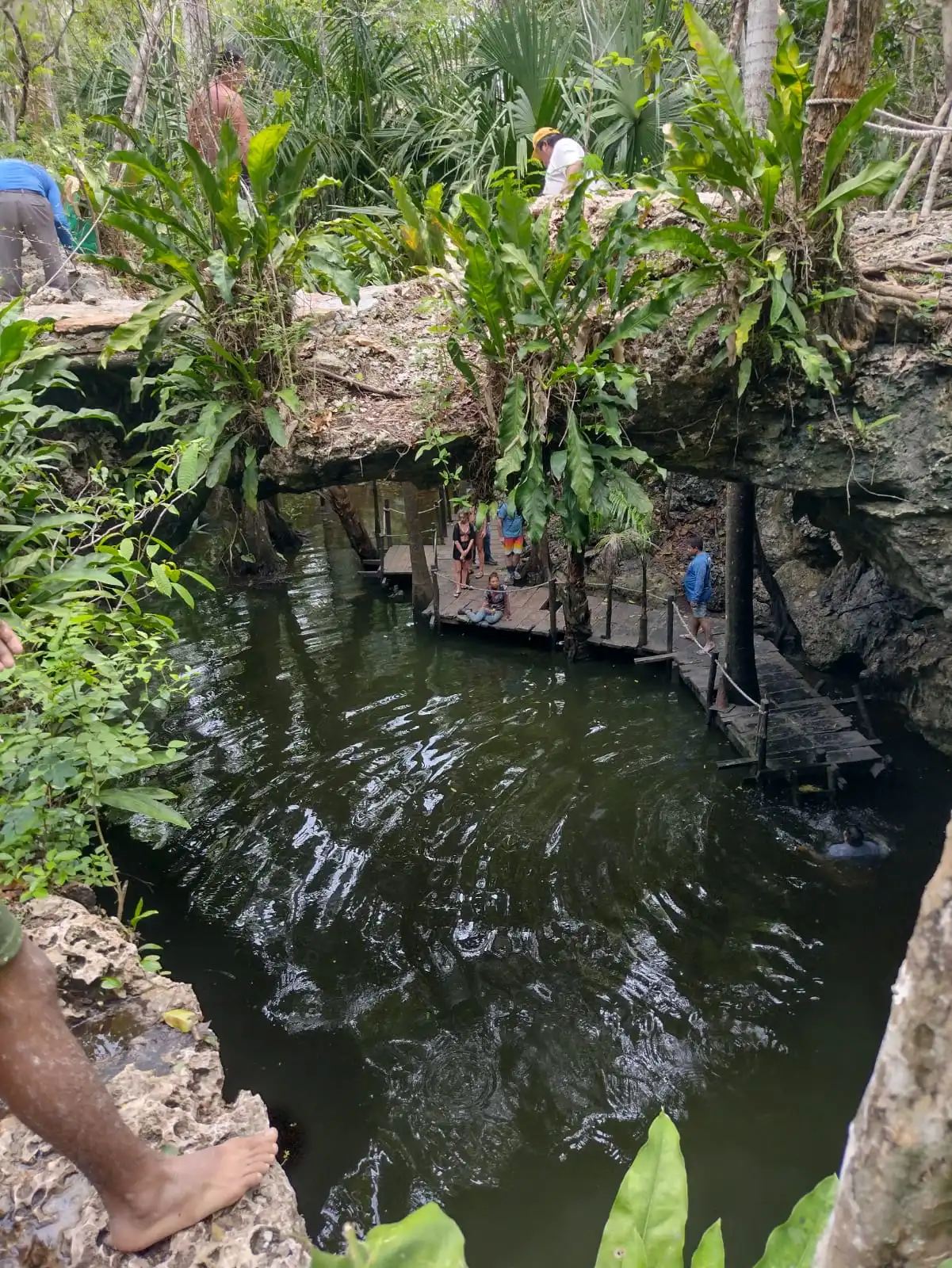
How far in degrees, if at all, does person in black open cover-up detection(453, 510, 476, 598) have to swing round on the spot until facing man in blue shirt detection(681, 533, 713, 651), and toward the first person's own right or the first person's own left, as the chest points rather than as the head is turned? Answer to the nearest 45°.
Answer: approximately 45° to the first person's own left

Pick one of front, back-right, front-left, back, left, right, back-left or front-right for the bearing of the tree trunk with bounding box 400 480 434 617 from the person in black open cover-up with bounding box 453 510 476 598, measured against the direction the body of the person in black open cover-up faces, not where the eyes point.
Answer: right

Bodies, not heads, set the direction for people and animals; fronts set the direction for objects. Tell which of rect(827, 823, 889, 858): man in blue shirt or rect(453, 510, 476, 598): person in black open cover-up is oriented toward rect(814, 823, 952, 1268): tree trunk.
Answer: the person in black open cover-up

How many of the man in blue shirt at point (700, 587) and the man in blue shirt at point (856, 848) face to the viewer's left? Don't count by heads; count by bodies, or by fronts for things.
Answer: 1

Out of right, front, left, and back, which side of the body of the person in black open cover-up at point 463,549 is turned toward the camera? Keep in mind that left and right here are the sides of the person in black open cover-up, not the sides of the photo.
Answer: front

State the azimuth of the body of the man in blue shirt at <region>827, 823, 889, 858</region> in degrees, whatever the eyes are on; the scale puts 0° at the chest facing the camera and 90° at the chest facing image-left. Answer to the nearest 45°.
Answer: approximately 180°
